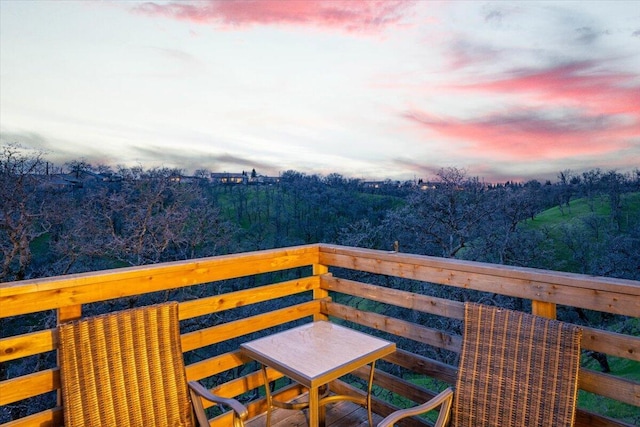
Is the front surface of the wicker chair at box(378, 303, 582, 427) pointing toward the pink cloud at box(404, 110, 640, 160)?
no

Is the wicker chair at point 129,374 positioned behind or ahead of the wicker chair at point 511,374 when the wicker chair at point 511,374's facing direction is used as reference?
ahead

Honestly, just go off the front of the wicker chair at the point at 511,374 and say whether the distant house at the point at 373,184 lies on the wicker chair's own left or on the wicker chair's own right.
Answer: on the wicker chair's own right

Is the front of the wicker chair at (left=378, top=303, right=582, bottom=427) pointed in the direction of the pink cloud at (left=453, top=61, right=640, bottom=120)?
no

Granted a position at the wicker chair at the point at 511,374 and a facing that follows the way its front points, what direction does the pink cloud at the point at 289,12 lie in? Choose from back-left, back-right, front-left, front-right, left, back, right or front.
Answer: right

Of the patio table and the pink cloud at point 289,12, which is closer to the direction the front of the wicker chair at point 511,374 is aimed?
the patio table
